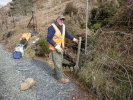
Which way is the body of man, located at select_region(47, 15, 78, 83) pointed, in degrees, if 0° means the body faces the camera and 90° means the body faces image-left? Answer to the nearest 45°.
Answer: approximately 315°

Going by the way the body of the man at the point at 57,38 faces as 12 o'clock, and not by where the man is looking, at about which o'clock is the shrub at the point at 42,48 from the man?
The shrub is roughly at 7 o'clock from the man.
